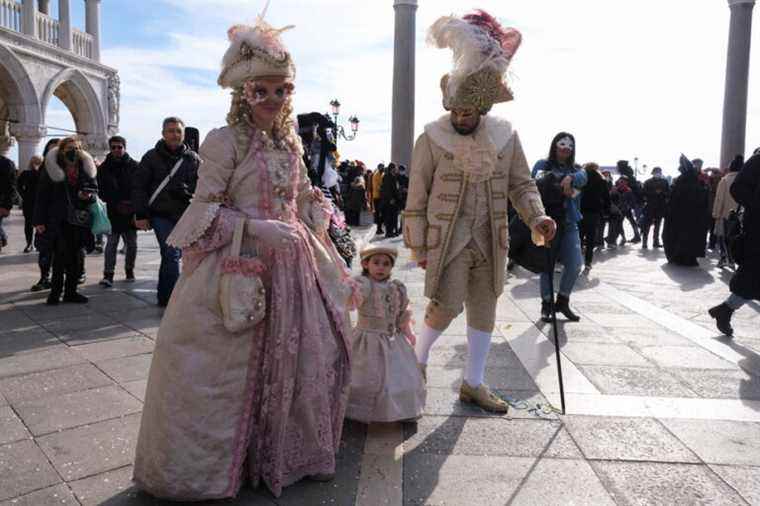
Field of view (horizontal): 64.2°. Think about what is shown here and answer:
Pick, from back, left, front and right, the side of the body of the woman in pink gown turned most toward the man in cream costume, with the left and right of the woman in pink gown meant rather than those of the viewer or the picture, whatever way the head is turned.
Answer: left

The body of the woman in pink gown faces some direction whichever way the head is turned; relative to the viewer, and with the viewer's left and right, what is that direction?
facing the viewer and to the right of the viewer

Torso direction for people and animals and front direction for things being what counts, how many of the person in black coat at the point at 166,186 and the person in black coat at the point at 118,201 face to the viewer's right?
0

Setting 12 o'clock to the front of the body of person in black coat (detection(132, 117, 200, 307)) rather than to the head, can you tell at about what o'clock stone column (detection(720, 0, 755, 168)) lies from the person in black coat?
The stone column is roughly at 8 o'clock from the person in black coat.

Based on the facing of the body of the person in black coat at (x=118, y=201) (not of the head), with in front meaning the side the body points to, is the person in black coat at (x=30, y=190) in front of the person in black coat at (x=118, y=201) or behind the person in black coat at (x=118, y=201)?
behind

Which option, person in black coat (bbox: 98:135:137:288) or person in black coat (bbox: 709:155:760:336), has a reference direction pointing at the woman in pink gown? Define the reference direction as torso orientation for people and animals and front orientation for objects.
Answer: person in black coat (bbox: 98:135:137:288)

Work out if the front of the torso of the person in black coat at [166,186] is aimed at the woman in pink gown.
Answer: yes

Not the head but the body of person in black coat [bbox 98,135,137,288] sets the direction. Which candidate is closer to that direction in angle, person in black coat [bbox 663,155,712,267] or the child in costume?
the child in costume

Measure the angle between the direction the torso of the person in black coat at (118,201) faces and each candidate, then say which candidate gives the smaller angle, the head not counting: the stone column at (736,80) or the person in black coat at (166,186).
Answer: the person in black coat

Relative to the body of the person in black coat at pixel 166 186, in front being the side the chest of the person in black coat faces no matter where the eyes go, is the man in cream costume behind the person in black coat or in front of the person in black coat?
in front
